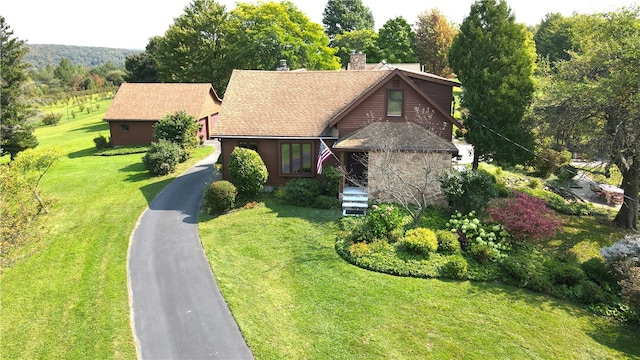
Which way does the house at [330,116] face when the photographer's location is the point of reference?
facing the viewer

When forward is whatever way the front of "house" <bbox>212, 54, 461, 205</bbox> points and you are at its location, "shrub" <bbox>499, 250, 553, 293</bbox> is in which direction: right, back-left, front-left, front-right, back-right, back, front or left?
front-left

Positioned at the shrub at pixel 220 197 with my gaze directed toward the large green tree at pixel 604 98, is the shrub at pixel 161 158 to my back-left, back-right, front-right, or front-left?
back-left

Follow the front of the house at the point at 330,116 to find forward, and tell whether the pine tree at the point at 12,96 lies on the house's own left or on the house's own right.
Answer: on the house's own right

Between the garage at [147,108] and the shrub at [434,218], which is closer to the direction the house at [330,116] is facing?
the shrub

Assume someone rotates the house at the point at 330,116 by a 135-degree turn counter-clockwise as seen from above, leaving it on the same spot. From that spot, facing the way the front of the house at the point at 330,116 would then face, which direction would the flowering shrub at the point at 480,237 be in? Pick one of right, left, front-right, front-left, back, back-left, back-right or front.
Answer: right

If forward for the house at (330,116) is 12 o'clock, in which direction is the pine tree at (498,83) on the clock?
The pine tree is roughly at 9 o'clock from the house.

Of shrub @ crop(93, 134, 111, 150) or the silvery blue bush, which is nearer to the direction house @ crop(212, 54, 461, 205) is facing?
the silvery blue bush

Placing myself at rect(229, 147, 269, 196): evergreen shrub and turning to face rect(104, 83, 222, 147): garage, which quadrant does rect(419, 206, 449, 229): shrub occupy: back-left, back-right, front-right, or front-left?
back-right

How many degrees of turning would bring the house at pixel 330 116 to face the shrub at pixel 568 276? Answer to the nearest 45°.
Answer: approximately 45° to its left

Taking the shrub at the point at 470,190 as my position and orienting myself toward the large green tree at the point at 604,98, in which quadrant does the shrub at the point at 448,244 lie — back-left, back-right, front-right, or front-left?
back-right

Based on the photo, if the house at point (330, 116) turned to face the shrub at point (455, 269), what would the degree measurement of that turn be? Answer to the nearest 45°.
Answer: approximately 45° to its left
